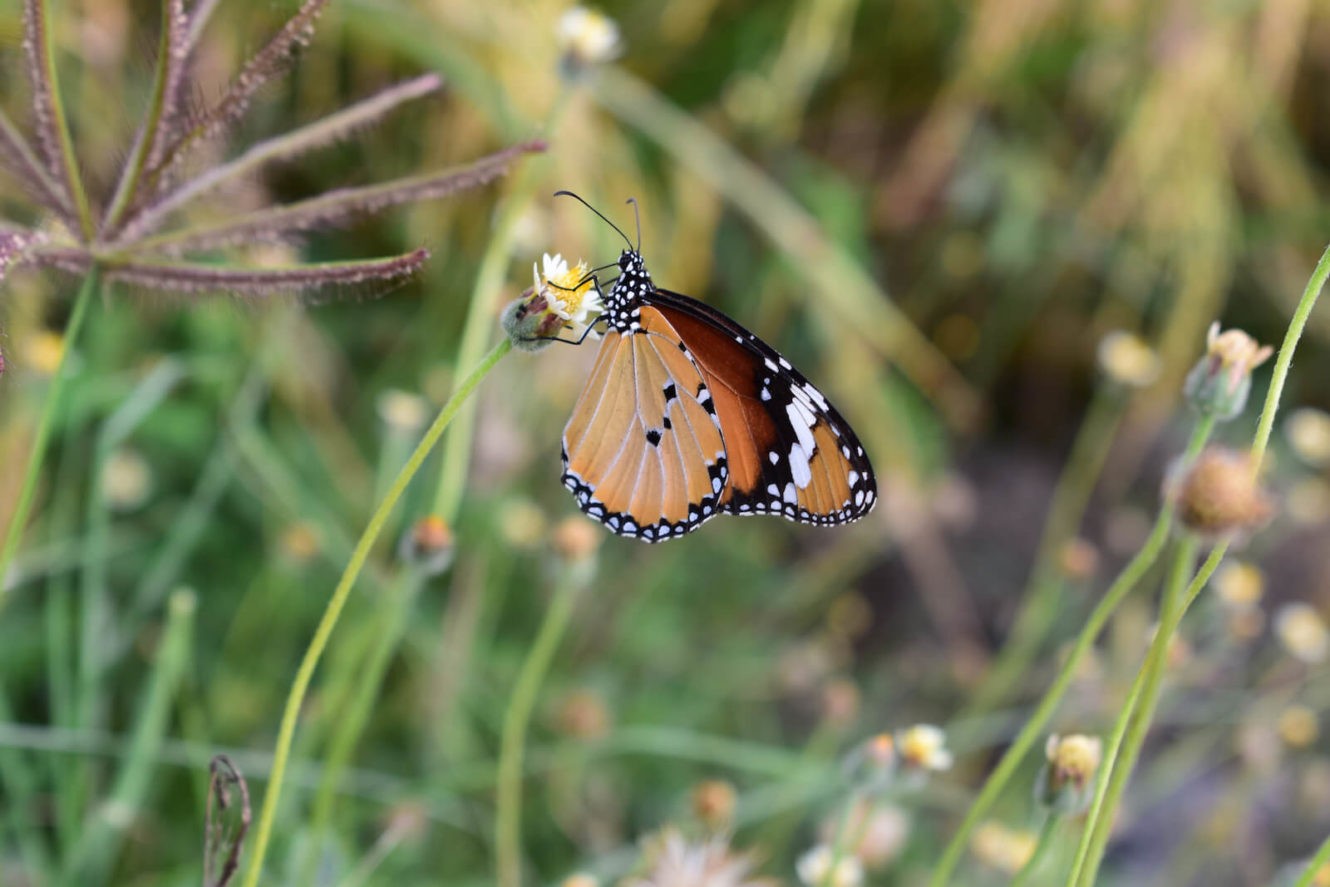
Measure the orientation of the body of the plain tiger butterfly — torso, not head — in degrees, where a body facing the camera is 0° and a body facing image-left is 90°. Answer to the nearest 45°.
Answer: approximately 90°

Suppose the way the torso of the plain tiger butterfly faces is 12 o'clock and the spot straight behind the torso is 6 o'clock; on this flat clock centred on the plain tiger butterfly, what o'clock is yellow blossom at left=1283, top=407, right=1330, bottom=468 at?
The yellow blossom is roughly at 5 o'clock from the plain tiger butterfly.
